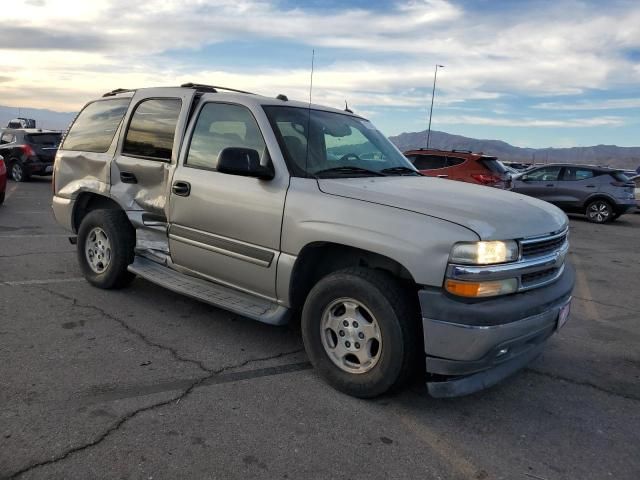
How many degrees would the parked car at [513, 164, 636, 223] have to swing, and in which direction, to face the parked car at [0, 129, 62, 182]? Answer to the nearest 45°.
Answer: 0° — it already faces it

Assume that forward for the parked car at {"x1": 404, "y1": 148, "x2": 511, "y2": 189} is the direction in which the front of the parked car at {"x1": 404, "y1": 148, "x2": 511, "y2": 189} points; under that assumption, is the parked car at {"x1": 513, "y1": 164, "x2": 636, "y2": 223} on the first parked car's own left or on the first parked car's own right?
on the first parked car's own right

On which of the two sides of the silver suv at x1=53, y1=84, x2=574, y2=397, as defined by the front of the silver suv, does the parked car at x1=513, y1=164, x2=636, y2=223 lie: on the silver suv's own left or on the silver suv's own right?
on the silver suv's own left

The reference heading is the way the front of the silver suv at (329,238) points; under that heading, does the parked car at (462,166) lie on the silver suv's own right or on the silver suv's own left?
on the silver suv's own left

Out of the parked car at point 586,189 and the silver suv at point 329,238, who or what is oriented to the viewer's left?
the parked car

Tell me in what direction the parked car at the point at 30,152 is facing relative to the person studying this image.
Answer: facing away from the viewer and to the left of the viewer

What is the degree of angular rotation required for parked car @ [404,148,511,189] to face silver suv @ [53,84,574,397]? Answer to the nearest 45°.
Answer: approximately 135° to its left

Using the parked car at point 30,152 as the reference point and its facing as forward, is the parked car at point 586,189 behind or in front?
behind

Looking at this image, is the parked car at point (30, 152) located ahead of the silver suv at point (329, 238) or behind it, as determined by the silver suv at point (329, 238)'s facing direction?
behind

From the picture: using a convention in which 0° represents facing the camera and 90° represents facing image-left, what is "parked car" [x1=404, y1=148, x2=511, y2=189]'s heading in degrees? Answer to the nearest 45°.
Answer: approximately 135°

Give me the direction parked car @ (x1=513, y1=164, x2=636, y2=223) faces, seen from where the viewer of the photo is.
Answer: facing to the left of the viewer
